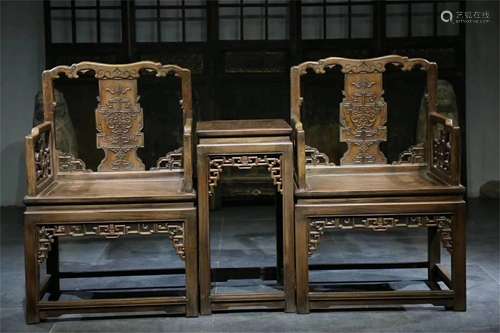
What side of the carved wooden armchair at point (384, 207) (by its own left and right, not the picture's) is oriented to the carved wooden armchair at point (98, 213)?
right

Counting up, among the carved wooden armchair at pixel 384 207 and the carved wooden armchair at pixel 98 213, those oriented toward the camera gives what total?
2

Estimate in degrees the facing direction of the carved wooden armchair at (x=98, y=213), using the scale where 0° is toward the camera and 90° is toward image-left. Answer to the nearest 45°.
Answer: approximately 0°

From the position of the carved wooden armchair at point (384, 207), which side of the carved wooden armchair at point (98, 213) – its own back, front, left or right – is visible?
left
